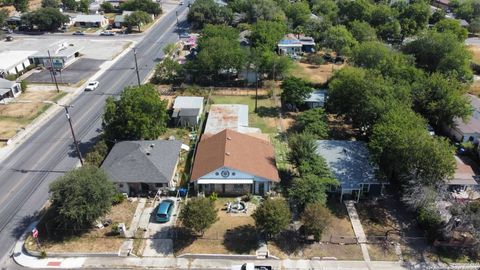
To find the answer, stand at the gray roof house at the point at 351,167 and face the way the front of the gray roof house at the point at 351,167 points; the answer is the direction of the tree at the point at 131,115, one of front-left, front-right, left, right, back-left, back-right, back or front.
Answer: right

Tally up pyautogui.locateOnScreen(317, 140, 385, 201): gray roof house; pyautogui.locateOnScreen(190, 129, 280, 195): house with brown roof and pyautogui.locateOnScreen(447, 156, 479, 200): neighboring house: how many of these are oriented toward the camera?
3

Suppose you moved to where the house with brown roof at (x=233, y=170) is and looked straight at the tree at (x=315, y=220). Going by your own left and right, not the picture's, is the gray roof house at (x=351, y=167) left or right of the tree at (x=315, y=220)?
left

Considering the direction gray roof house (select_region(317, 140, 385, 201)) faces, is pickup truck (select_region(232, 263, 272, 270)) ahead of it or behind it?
ahead

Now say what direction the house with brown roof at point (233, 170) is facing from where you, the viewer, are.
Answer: facing the viewer

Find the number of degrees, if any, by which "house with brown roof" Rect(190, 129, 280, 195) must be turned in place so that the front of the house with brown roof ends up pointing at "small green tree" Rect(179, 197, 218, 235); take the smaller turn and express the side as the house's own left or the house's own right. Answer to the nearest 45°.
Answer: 0° — it already faces it

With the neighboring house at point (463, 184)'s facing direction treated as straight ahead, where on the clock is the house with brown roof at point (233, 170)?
The house with brown roof is roughly at 2 o'clock from the neighboring house.

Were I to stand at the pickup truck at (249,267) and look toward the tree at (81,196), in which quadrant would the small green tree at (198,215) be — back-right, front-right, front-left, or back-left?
front-right

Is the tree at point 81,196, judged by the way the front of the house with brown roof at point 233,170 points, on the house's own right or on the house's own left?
on the house's own right

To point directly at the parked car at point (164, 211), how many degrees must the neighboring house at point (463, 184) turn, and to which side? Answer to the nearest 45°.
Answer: approximately 45° to its right

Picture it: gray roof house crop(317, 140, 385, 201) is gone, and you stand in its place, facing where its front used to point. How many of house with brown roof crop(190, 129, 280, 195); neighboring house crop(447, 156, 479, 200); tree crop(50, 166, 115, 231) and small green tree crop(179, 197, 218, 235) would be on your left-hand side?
1

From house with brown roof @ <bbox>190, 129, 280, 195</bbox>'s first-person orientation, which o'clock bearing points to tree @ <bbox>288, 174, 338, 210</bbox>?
The tree is roughly at 10 o'clock from the house with brown roof.

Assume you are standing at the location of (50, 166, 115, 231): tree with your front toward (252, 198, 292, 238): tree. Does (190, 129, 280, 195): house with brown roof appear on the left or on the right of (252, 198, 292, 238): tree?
left

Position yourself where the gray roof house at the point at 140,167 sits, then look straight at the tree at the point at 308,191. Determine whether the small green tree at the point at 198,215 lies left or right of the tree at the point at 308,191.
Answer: right

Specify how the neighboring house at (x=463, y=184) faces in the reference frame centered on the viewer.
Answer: facing the viewer

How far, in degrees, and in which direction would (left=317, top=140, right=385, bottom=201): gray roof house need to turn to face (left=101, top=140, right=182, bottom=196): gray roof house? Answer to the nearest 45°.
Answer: approximately 90° to its right

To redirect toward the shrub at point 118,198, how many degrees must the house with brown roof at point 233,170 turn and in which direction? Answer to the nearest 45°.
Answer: approximately 90° to its right
